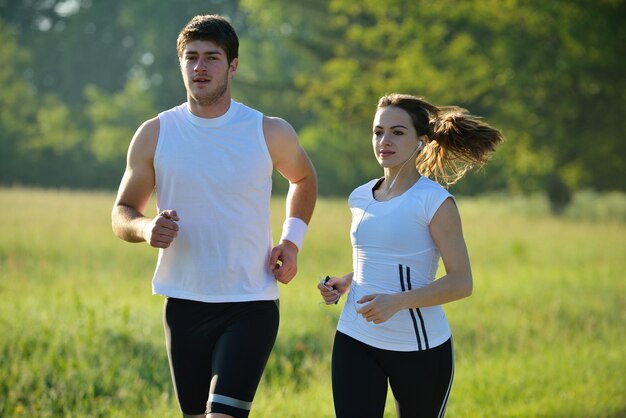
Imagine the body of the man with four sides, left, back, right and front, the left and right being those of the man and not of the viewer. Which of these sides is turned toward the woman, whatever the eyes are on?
left

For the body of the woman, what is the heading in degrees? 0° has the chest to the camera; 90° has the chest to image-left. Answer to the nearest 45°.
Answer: approximately 45°

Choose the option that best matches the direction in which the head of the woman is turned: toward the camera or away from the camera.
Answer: toward the camera

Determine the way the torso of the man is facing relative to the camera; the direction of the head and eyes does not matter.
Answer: toward the camera

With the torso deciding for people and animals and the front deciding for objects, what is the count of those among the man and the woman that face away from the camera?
0

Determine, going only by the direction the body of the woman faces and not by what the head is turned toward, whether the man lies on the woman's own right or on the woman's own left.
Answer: on the woman's own right
